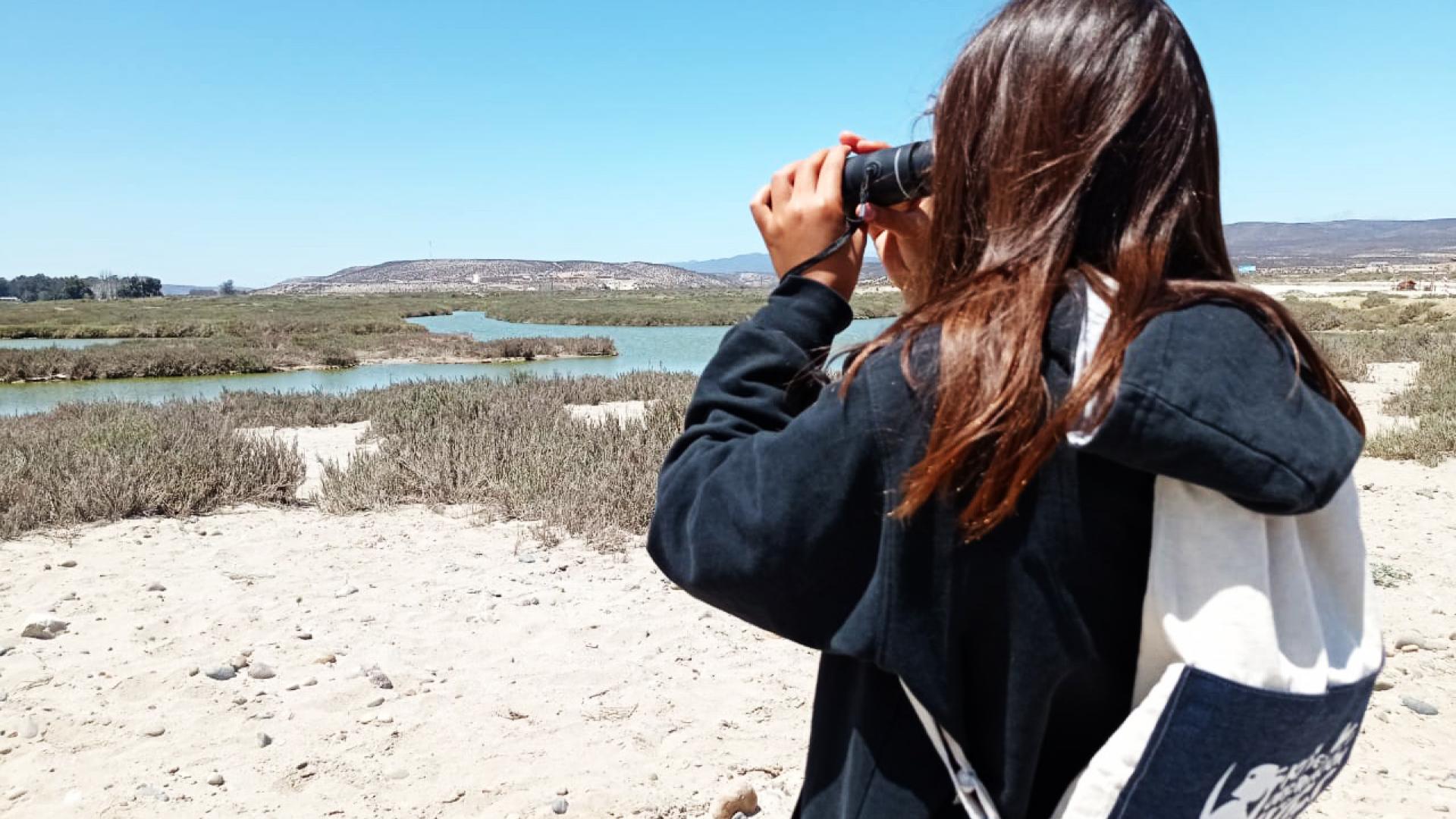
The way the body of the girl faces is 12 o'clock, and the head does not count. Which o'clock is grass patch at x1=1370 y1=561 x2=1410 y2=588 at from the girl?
The grass patch is roughly at 2 o'clock from the girl.

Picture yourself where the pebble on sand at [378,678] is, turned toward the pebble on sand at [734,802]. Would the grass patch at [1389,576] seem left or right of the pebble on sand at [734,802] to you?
left

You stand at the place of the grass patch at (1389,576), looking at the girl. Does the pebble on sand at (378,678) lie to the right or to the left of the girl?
right

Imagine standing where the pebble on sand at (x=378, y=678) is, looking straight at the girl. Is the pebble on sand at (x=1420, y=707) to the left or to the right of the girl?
left

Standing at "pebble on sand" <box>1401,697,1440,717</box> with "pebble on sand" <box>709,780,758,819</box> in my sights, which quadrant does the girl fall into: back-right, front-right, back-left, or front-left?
front-left

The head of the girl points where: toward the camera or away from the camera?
away from the camera

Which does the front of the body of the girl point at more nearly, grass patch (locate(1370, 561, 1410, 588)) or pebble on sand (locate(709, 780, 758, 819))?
the pebble on sand

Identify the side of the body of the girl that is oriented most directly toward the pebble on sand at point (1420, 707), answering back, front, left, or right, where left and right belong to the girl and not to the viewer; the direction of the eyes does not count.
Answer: right

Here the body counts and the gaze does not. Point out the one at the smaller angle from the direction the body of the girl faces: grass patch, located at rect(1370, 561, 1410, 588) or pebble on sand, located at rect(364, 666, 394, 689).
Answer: the pebble on sand

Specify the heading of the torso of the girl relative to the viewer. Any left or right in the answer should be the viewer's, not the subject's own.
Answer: facing away from the viewer and to the left of the viewer

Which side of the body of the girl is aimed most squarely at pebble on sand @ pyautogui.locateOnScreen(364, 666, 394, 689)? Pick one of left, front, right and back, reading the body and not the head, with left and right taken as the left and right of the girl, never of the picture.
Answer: front

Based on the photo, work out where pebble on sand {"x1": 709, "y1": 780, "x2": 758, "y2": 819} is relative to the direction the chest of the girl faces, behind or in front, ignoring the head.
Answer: in front
